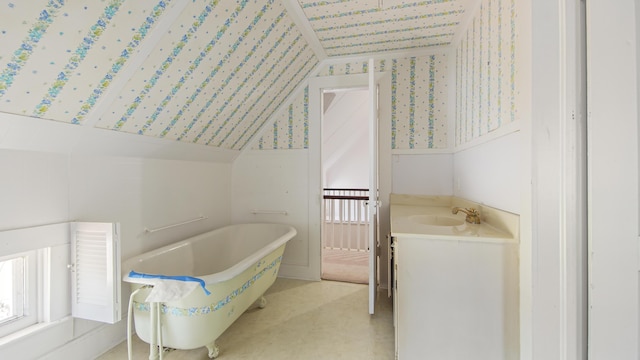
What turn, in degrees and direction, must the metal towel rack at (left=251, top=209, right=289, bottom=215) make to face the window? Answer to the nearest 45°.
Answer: approximately 45° to its right

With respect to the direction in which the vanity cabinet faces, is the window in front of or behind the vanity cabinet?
in front

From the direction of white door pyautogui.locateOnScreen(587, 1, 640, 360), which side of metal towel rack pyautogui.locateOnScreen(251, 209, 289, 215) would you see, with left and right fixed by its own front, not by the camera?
front

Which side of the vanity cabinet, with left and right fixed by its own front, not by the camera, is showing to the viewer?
left

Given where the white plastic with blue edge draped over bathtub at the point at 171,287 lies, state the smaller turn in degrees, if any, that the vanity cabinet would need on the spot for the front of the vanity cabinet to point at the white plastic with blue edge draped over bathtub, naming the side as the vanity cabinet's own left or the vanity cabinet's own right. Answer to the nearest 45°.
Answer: approximately 45° to the vanity cabinet's own left

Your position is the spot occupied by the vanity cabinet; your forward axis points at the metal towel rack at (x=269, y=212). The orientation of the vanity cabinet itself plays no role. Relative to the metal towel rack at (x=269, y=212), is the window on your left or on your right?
left

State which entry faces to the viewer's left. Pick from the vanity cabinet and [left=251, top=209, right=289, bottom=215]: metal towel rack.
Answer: the vanity cabinet

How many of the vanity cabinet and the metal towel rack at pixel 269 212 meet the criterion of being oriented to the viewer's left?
1

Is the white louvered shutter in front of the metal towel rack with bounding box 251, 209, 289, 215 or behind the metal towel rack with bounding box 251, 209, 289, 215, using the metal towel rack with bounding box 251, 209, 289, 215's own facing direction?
in front

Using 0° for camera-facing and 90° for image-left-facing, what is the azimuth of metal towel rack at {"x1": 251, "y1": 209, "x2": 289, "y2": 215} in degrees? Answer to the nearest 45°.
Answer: approximately 0°
